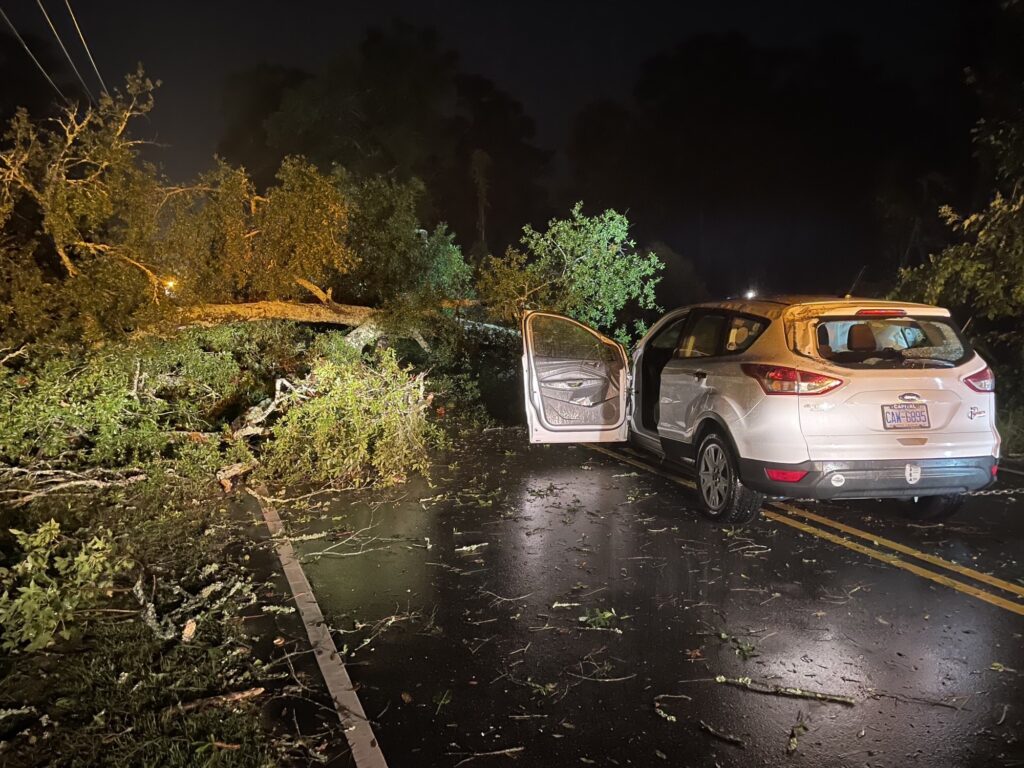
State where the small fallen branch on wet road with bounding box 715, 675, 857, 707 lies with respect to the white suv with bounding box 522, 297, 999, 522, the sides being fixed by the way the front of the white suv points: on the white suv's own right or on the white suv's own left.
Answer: on the white suv's own left

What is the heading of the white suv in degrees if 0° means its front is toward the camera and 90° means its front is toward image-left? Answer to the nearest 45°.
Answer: approximately 135°

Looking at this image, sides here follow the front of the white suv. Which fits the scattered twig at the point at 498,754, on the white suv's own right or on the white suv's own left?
on the white suv's own left

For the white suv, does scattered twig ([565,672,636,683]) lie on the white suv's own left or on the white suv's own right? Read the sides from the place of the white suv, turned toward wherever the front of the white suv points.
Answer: on the white suv's own left

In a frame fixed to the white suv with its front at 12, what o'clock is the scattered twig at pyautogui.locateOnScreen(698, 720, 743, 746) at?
The scattered twig is roughly at 8 o'clock from the white suv.

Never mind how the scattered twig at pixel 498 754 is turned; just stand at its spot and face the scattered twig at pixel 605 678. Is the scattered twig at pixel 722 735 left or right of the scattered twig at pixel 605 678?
right

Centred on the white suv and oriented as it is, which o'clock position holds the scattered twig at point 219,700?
The scattered twig is roughly at 9 o'clock from the white suv.
